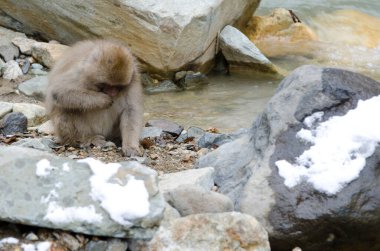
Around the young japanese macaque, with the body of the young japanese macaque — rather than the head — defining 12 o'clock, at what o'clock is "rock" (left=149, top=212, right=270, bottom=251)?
The rock is roughly at 1 o'clock from the young japanese macaque.

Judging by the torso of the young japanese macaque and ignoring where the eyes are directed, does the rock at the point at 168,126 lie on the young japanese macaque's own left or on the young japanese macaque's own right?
on the young japanese macaque's own left

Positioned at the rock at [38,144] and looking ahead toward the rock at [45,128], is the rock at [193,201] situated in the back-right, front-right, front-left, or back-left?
back-right

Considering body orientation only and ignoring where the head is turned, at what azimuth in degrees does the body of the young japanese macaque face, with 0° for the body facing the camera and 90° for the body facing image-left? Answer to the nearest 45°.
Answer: approximately 315°

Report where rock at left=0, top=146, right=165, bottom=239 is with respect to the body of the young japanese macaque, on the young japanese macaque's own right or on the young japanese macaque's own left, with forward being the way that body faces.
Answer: on the young japanese macaque's own right

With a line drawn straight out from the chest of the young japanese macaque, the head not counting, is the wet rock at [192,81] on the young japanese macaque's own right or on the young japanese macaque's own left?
on the young japanese macaque's own left

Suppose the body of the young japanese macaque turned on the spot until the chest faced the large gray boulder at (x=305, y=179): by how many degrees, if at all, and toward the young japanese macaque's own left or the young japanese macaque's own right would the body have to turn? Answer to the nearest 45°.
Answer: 0° — it already faces it

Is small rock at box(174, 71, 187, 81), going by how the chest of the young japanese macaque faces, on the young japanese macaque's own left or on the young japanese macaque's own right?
on the young japanese macaque's own left

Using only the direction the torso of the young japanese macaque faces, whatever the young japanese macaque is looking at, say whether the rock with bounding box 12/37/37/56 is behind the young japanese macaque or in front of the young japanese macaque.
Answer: behind
